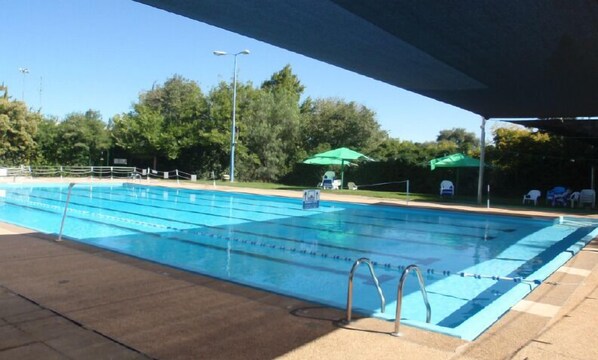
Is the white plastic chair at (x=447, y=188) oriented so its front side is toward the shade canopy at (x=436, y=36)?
yes

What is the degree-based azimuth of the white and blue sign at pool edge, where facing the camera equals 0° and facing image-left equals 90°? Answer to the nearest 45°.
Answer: approximately 0°

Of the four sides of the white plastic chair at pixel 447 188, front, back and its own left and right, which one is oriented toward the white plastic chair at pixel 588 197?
left

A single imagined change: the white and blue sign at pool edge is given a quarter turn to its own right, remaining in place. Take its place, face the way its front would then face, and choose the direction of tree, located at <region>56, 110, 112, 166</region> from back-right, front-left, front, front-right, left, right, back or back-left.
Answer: front-right

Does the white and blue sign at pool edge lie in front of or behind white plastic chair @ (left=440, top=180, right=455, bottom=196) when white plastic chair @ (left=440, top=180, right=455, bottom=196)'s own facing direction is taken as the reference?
in front

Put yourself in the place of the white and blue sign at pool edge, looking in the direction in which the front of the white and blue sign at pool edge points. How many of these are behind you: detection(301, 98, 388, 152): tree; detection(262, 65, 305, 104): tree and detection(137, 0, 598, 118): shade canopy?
2

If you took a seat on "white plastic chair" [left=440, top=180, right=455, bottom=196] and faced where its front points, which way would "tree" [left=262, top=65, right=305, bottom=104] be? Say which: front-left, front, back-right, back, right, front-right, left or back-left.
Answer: back-right
